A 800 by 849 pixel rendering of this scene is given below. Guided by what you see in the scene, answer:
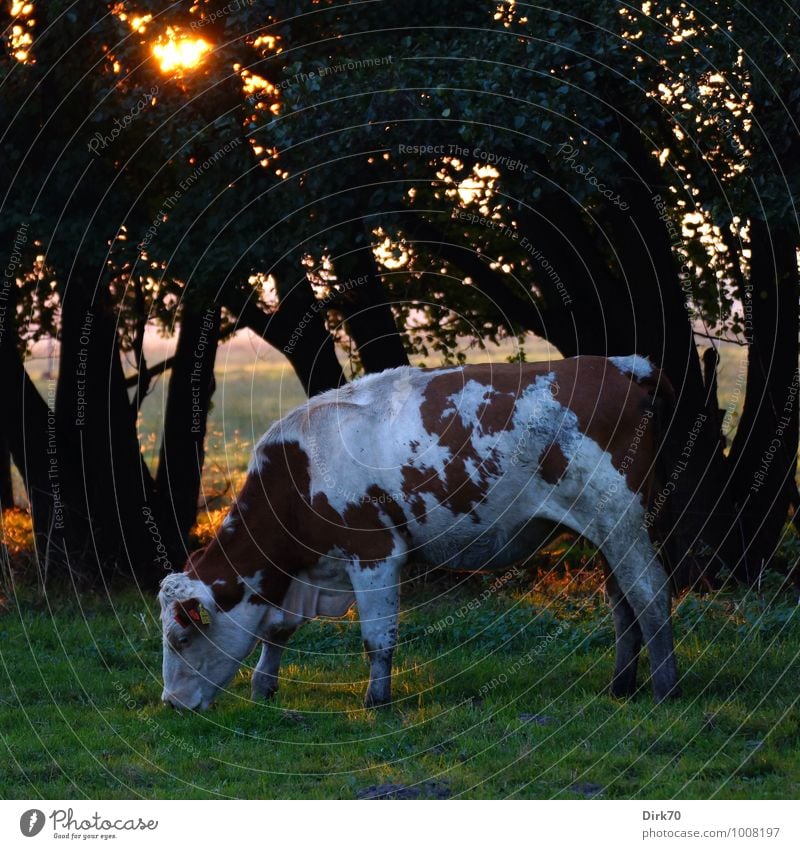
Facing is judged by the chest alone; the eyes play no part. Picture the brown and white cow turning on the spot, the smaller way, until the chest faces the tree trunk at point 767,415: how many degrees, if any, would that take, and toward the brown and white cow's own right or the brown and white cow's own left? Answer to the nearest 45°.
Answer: approximately 135° to the brown and white cow's own right

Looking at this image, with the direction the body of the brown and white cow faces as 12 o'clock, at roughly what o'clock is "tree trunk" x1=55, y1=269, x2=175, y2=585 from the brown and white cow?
The tree trunk is roughly at 2 o'clock from the brown and white cow.

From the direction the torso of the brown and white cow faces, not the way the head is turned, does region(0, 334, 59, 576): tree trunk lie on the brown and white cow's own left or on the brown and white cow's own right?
on the brown and white cow's own right

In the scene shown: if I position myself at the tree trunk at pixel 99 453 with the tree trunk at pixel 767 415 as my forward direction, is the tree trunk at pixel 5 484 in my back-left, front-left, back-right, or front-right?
back-left

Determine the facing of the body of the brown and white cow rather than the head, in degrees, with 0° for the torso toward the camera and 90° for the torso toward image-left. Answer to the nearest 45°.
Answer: approximately 90°

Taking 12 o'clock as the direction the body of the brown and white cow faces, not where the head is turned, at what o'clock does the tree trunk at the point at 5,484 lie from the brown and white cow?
The tree trunk is roughly at 2 o'clock from the brown and white cow.
